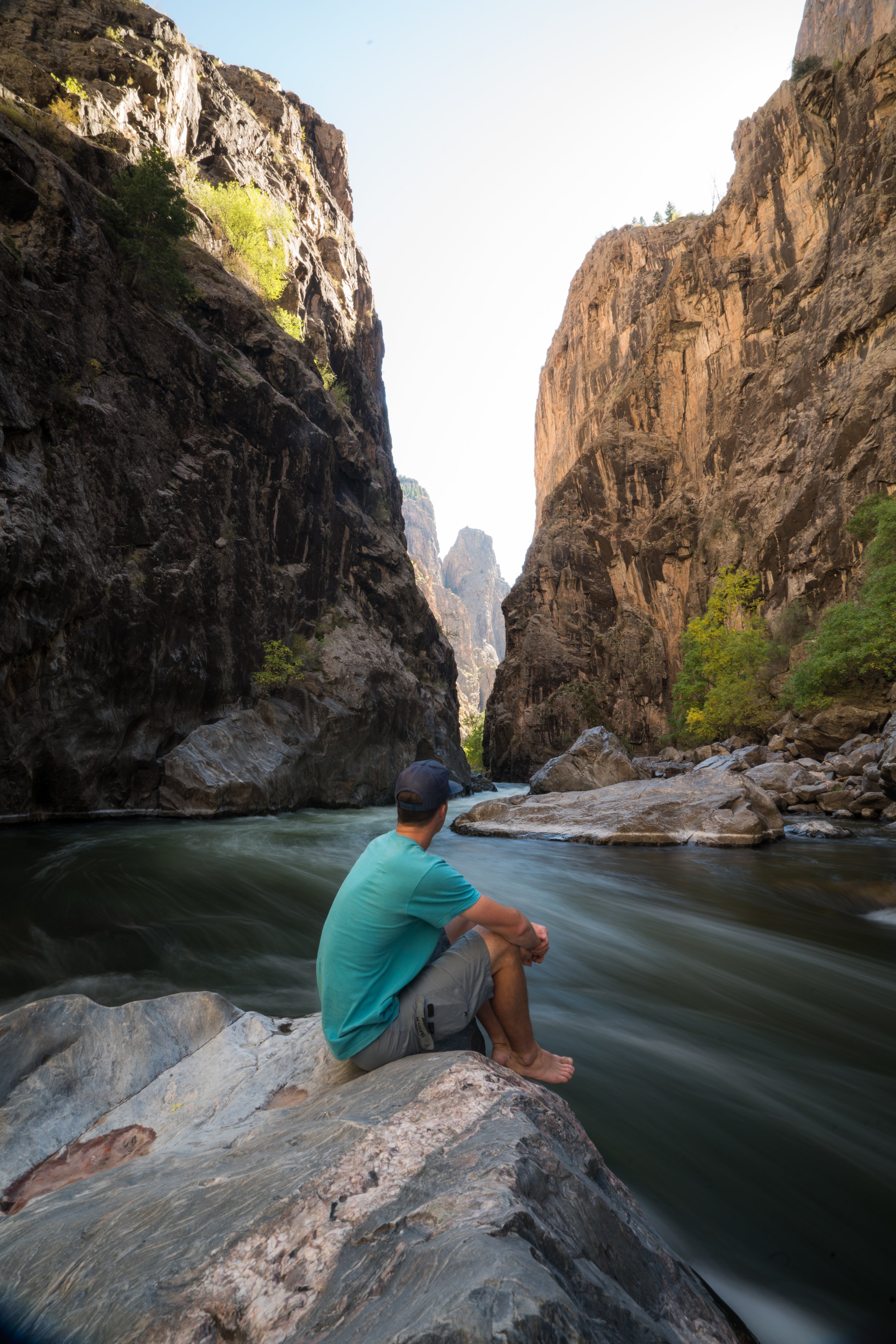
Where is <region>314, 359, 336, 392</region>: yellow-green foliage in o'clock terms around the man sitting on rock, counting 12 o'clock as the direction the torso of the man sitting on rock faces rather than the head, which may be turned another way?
The yellow-green foliage is roughly at 10 o'clock from the man sitting on rock.

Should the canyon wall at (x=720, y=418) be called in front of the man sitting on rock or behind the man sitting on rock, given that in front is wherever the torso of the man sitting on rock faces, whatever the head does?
in front

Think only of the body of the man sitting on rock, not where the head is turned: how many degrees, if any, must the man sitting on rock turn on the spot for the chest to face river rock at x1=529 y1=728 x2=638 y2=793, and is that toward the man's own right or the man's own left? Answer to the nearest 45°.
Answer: approximately 45° to the man's own left

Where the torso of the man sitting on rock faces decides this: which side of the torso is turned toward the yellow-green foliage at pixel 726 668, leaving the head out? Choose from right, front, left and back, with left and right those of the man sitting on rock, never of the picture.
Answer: front

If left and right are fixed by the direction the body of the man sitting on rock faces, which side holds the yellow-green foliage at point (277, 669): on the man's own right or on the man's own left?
on the man's own left

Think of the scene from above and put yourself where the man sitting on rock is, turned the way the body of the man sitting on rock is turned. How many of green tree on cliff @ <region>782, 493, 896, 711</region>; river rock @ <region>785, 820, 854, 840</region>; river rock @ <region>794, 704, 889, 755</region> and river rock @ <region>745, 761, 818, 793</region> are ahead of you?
4

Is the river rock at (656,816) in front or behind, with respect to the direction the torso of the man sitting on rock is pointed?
in front

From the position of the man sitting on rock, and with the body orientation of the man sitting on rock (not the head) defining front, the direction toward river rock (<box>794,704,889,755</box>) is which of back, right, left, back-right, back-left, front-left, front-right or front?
front

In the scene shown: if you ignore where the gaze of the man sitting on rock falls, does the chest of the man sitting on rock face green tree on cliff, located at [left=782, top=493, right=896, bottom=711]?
yes

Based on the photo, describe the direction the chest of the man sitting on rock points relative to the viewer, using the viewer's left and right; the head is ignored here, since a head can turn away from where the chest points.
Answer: facing away from the viewer and to the right of the viewer

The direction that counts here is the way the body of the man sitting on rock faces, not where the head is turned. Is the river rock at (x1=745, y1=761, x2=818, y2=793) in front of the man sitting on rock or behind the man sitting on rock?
in front

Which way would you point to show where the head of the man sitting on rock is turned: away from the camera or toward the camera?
away from the camera
